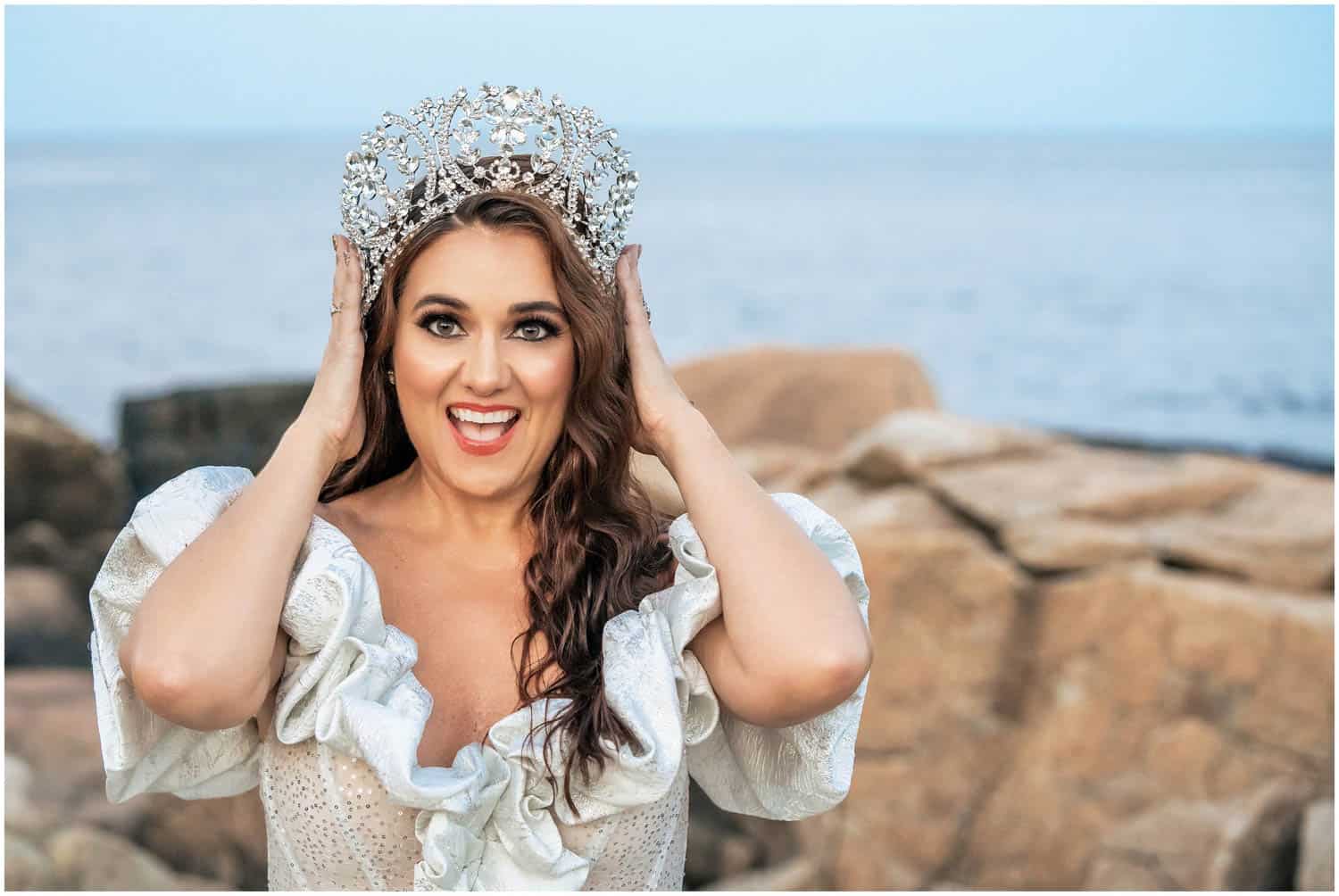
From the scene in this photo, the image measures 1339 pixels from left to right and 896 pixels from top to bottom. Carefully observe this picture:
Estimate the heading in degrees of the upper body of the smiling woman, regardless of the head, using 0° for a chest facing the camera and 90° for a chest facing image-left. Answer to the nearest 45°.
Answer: approximately 0°

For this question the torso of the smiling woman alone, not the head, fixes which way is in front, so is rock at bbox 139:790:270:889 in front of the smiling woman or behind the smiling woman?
behind

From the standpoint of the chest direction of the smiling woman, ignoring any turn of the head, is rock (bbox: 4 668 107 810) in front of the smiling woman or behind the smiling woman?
behind

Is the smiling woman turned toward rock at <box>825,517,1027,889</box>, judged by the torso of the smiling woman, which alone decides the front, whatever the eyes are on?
no

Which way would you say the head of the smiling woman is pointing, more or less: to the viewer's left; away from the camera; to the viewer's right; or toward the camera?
toward the camera

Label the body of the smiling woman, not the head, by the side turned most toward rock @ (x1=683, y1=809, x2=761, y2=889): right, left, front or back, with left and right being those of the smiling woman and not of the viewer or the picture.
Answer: back

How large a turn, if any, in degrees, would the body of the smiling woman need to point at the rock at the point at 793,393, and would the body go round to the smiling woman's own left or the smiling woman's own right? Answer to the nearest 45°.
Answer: approximately 180°

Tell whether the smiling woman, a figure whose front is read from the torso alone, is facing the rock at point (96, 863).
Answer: no

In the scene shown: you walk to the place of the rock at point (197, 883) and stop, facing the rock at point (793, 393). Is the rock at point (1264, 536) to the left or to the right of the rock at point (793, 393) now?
right

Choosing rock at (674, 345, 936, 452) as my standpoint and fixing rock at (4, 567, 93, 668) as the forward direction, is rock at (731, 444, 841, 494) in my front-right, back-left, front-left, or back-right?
front-left

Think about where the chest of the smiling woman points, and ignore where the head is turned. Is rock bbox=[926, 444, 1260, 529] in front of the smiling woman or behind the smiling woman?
behind

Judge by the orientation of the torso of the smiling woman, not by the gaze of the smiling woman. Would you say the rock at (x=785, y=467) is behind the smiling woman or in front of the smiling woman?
behind

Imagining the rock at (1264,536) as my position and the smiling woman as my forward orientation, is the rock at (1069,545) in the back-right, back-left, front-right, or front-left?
front-right
